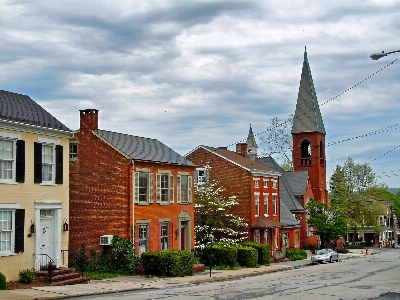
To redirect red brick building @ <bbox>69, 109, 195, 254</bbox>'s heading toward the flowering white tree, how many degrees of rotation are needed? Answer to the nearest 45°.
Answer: approximately 90° to its left

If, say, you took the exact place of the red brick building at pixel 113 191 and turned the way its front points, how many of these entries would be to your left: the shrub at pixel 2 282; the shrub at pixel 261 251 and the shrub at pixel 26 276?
1

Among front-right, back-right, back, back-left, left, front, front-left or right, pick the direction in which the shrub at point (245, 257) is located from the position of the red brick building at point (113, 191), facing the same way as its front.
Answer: left

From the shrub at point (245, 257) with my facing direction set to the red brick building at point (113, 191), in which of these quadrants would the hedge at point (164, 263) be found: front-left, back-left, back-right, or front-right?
front-left

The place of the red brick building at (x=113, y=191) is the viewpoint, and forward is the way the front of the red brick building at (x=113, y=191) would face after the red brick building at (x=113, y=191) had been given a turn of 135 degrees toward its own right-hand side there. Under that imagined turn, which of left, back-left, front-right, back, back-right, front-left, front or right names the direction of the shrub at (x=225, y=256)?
back-right

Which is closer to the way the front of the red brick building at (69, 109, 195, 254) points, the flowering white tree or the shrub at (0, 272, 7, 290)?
the shrub

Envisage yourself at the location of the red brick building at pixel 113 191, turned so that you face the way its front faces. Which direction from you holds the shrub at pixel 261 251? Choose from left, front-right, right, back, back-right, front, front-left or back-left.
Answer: left
